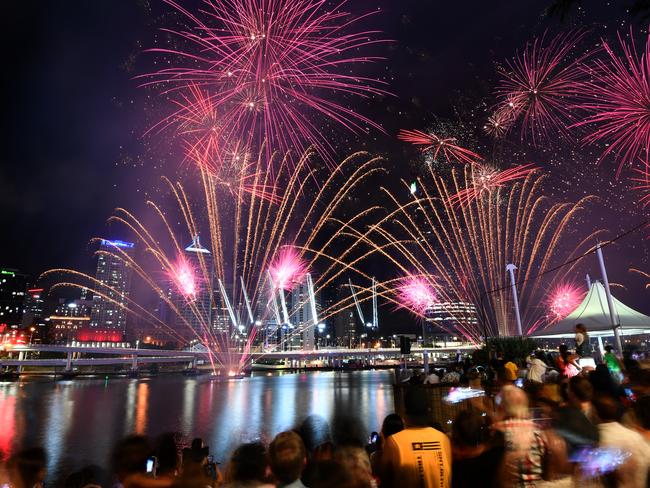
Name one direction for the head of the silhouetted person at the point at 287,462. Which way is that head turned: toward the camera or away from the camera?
away from the camera

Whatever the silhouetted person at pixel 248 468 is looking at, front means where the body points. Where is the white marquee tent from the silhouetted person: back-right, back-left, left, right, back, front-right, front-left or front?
front-right

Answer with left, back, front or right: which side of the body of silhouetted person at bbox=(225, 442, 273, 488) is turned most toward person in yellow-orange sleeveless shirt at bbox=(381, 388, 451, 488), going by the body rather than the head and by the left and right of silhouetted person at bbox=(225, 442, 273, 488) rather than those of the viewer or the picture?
right

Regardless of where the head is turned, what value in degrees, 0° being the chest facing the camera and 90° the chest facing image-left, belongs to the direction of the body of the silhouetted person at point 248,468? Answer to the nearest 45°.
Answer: approximately 180°

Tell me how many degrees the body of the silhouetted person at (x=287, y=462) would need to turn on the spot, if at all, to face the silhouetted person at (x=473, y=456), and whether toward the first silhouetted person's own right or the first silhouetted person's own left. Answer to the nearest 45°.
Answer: approximately 90° to the first silhouetted person's own right

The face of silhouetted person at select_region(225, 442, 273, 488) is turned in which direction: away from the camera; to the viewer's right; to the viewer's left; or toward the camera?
away from the camera

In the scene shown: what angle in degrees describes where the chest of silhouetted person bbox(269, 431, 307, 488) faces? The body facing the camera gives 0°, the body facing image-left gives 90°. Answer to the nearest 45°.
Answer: approximately 180°

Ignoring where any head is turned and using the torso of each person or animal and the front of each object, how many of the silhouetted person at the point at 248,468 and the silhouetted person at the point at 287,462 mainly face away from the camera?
2

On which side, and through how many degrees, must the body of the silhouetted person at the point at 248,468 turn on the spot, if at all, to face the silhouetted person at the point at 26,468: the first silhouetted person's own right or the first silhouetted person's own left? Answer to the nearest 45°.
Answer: approximately 45° to the first silhouetted person's own left

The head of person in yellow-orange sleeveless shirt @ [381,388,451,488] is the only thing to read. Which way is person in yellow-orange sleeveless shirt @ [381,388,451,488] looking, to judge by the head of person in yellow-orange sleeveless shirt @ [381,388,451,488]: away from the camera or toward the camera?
away from the camera

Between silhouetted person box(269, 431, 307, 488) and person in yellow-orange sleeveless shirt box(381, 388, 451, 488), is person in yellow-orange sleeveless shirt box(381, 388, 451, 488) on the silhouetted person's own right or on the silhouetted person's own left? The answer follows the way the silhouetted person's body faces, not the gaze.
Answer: on the silhouetted person's own right
